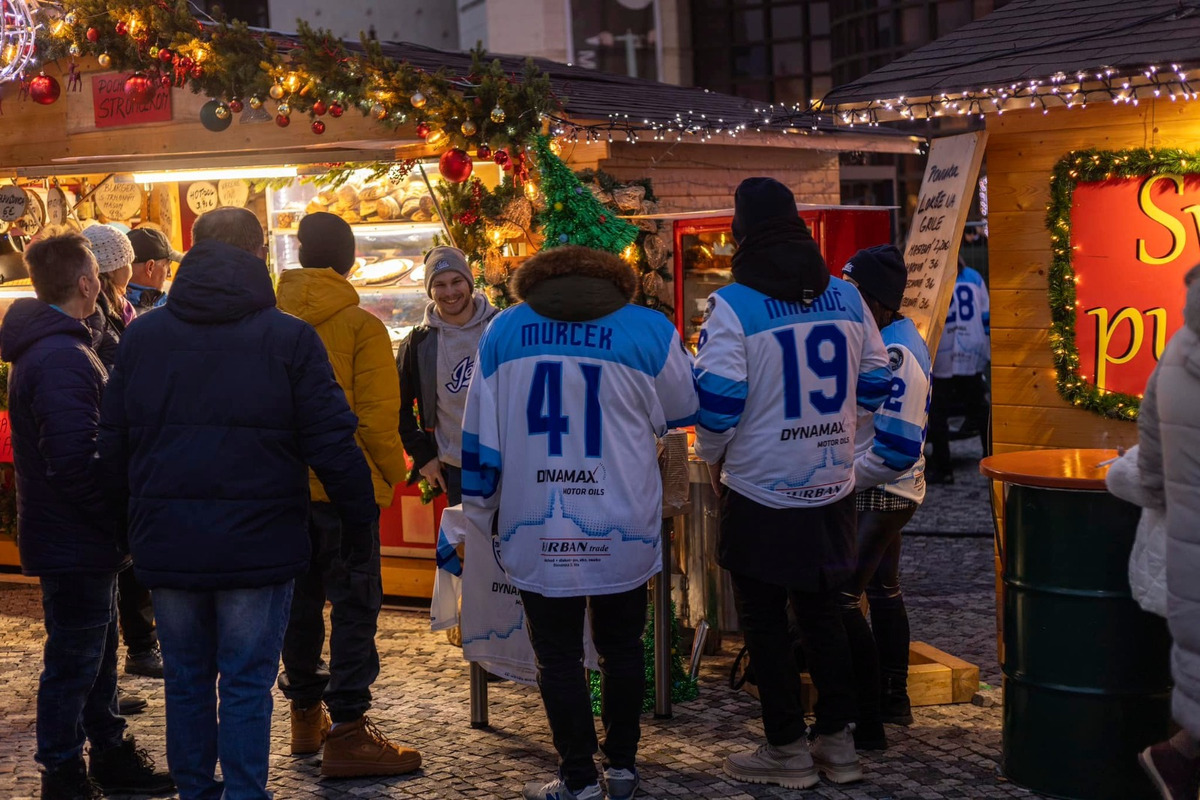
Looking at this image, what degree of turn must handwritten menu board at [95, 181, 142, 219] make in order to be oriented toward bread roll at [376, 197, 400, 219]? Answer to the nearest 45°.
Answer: approximately 45° to its left

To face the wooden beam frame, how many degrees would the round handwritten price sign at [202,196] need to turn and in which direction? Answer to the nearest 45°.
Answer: approximately 45° to its left

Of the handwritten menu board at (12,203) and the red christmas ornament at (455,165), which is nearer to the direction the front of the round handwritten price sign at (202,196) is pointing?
the red christmas ornament

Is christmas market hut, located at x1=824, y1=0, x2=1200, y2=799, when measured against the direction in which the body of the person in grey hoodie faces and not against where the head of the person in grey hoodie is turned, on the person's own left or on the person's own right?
on the person's own left

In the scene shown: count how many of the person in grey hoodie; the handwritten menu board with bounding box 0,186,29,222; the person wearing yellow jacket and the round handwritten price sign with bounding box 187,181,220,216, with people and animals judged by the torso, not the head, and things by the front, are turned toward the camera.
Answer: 3

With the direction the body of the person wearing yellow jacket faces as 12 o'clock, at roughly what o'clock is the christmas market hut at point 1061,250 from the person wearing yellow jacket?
The christmas market hut is roughly at 1 o'clock from the person wearing yellow jacket.

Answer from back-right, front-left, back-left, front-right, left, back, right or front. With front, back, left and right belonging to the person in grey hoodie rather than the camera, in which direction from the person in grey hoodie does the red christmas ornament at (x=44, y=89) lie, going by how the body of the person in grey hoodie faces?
back-right

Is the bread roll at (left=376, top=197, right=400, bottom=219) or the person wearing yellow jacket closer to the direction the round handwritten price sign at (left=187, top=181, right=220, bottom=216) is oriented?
the person wearing yellow jacket
